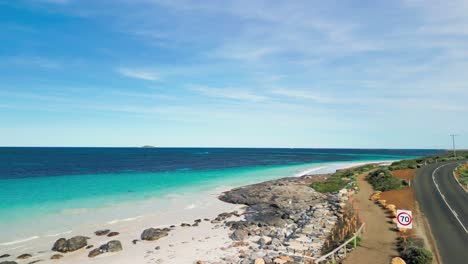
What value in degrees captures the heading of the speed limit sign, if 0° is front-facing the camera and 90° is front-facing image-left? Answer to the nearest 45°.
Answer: approximately 0°

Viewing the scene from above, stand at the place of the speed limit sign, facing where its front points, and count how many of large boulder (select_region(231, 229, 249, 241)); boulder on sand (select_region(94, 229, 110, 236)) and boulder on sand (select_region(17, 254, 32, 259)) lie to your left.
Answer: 0

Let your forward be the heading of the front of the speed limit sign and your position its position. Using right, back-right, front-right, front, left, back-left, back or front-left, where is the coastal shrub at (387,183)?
back

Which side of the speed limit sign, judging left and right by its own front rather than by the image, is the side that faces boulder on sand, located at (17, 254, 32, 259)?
right

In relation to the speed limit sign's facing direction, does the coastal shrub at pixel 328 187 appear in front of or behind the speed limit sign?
behind

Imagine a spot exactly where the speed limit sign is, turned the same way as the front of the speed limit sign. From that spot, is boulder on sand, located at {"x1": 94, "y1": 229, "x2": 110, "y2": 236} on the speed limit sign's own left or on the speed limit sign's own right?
on the speed limit sign's own right

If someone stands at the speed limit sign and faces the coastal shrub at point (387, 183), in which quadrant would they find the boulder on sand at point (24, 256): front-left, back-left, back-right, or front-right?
back-left

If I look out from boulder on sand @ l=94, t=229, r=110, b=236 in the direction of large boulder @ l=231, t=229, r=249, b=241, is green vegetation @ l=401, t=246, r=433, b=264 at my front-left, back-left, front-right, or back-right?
front-right

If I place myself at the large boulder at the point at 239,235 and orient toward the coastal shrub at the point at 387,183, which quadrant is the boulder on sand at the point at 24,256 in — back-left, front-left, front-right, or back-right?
back-left

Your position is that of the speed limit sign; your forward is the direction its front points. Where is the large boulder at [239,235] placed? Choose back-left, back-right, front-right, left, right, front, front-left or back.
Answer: right

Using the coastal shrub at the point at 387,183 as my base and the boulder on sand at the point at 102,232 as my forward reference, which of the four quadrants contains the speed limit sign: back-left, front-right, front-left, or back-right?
front-left
